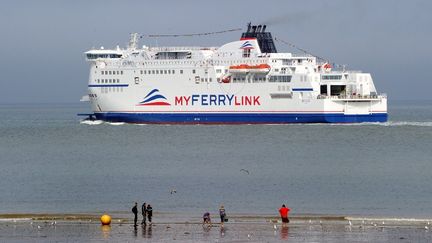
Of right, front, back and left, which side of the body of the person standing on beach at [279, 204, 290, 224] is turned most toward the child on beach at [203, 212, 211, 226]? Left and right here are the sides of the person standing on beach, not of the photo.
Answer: left

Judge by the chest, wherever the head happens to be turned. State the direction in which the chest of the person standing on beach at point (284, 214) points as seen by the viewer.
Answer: away from the camera
